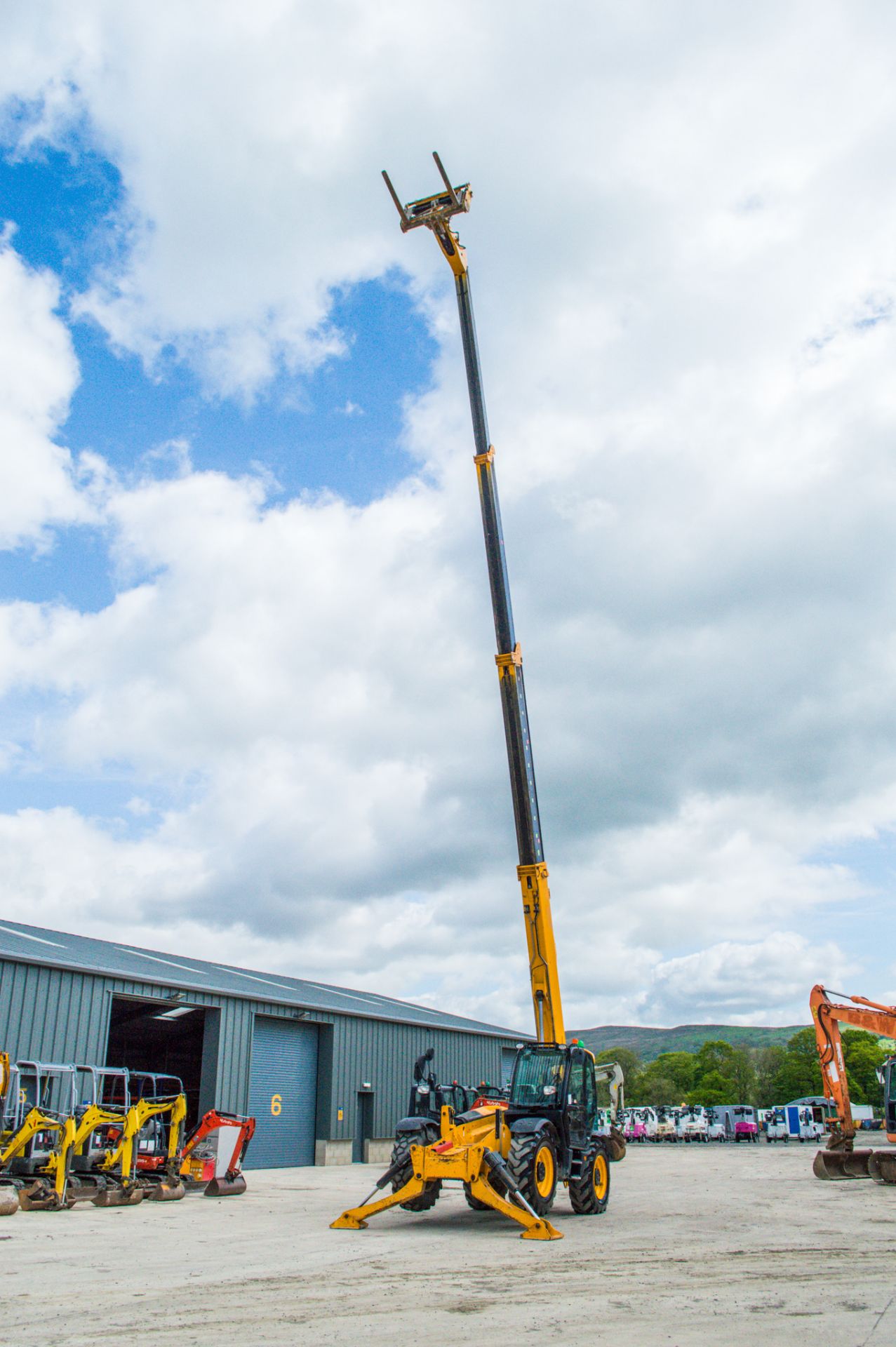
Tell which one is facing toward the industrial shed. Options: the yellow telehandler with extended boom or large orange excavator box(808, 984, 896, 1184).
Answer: the large orange excavator

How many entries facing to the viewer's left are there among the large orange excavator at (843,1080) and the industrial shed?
1

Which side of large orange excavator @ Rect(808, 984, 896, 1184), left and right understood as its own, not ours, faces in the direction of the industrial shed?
front

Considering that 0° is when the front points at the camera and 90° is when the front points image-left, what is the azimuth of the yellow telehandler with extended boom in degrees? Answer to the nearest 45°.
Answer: approximately 45°

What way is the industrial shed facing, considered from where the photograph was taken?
facing the viewer and to the right of the viewer

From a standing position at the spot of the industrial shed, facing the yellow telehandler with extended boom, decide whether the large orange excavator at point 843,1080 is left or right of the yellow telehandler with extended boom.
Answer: left

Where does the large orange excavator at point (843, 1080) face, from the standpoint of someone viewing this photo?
facing to the left of the viewer

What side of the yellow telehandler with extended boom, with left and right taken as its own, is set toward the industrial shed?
right
